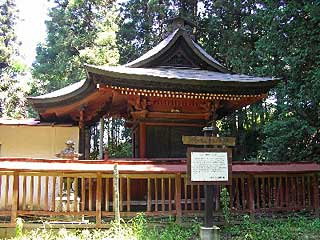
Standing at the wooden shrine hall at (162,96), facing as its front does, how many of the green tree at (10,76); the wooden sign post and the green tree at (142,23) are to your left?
1

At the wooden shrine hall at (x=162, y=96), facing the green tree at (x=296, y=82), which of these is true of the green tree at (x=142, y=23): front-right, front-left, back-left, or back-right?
front-left

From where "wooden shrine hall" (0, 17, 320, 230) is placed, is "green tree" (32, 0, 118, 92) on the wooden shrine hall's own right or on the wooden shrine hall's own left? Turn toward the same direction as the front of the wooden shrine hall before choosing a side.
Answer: on the wooden shrine hall's own right

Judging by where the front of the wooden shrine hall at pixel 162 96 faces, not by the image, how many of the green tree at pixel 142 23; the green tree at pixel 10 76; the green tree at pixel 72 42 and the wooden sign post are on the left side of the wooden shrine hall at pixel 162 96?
1

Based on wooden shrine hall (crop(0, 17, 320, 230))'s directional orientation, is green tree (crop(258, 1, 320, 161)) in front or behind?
behind

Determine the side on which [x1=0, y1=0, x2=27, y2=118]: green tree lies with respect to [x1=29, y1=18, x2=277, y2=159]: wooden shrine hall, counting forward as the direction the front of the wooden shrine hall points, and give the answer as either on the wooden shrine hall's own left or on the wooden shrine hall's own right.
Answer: on the wooden shrine hall's own right

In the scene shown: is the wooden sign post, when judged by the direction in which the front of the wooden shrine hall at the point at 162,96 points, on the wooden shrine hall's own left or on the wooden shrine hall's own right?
on the wooden shrine hall's own left
